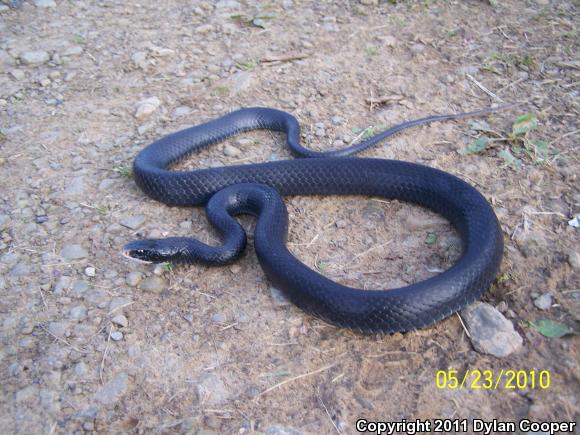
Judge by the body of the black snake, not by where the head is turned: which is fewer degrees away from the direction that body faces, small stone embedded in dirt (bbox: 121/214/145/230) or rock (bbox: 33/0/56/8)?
the small stone embedded in dirt

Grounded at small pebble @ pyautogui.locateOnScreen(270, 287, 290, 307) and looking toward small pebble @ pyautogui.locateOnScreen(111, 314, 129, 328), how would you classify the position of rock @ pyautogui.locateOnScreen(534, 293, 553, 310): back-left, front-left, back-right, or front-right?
back-left

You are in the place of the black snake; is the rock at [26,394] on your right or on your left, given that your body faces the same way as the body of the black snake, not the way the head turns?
on your left

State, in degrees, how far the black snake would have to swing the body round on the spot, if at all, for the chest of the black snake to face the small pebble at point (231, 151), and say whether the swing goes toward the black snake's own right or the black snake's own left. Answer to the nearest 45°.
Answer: approximately 45° to the black snake's own right

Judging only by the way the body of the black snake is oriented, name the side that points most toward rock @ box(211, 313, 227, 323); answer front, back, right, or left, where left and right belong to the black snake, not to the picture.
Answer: left

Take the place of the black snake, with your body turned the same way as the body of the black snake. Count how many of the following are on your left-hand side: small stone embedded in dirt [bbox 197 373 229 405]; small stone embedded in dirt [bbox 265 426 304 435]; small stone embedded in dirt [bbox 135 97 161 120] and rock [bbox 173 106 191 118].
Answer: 2

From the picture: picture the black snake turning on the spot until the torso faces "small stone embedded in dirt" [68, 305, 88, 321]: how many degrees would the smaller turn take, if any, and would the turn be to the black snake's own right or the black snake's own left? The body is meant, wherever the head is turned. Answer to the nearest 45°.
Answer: approximately 45° to the black snake's own left

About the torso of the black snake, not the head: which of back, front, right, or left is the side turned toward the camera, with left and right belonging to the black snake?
left

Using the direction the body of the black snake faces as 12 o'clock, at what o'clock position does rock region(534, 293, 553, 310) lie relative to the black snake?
The rock is roughly at 7 o'clock from the black snake.

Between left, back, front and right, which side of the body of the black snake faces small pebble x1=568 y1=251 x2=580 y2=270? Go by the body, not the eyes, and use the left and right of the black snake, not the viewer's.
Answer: back

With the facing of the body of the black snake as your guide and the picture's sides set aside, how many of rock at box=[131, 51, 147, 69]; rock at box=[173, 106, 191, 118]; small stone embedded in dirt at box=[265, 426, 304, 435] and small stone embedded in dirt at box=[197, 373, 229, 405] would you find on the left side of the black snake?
2

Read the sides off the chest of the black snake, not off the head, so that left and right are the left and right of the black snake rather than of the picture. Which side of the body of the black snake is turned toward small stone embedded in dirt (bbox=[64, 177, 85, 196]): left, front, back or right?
front

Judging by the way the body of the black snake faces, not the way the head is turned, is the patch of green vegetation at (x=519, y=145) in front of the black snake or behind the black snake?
behind

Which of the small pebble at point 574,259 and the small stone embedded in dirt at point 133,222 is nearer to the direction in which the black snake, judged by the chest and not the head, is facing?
the small stone embedded in dirt

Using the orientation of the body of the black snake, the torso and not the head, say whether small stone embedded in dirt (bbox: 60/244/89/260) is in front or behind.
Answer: in front

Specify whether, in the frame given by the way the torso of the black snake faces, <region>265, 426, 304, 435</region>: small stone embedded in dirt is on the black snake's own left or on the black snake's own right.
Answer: on the black snake's own left
